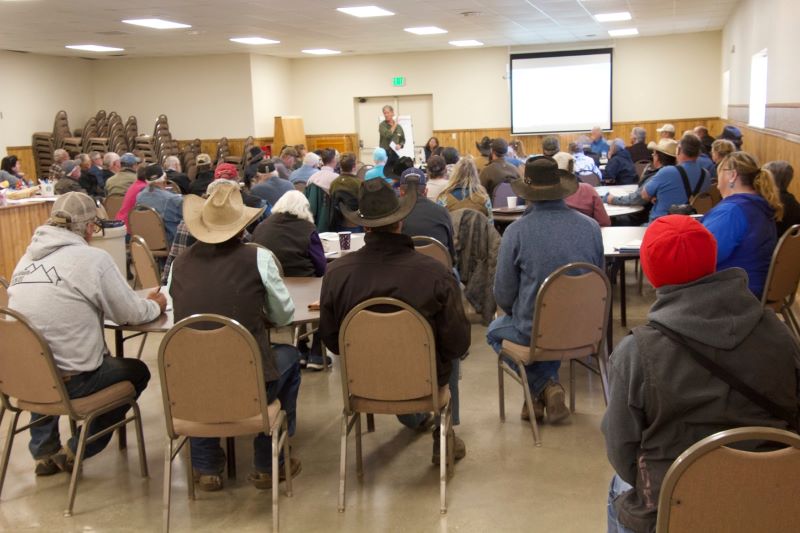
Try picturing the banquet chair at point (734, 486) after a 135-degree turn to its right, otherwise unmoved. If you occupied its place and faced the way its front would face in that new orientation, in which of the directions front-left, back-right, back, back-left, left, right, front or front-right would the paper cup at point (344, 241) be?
back

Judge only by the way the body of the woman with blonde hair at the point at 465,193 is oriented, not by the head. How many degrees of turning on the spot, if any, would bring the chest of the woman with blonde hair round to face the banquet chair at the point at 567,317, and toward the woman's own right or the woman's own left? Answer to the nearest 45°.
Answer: approximately 180°

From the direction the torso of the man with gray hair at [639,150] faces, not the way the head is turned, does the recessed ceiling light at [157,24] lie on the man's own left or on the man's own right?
on the man's own left

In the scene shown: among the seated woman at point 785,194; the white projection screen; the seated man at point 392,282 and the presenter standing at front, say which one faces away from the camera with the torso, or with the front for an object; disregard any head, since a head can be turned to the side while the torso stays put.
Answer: the seated man

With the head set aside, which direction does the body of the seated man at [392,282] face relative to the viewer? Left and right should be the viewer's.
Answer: facing away from the viewer

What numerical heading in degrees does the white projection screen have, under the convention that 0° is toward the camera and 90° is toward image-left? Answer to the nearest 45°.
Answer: approximately 0°

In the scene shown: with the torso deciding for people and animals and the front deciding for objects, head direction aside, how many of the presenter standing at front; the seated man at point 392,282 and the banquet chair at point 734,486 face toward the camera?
1

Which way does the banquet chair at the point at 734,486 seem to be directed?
away from the camera

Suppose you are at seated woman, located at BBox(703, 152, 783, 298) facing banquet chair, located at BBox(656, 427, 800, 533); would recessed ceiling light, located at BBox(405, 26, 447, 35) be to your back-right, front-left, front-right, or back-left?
back-right

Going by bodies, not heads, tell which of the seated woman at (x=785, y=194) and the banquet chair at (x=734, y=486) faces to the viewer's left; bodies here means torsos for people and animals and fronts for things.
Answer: the seated woman

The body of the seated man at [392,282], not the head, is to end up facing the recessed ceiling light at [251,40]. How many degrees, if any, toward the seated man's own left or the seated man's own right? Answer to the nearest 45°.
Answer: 0° — they already face it

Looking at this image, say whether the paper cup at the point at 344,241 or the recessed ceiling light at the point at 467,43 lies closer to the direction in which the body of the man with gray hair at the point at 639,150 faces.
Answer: the recessed ceiling light

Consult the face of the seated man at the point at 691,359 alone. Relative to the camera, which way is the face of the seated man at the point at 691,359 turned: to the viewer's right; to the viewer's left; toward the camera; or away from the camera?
away from the camera

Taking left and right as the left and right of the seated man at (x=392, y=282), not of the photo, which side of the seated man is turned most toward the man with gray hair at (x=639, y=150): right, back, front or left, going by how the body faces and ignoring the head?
front

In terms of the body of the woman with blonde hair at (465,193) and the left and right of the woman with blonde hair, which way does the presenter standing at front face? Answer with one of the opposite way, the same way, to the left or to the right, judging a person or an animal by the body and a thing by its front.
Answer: the opposite way

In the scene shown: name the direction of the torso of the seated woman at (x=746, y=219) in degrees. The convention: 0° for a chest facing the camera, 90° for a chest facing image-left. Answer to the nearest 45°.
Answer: approximately 135°

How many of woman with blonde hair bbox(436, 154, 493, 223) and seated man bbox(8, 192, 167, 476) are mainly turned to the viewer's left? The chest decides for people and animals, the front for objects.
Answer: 0

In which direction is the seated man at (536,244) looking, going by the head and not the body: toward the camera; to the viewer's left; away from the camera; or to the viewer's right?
away from the camera
